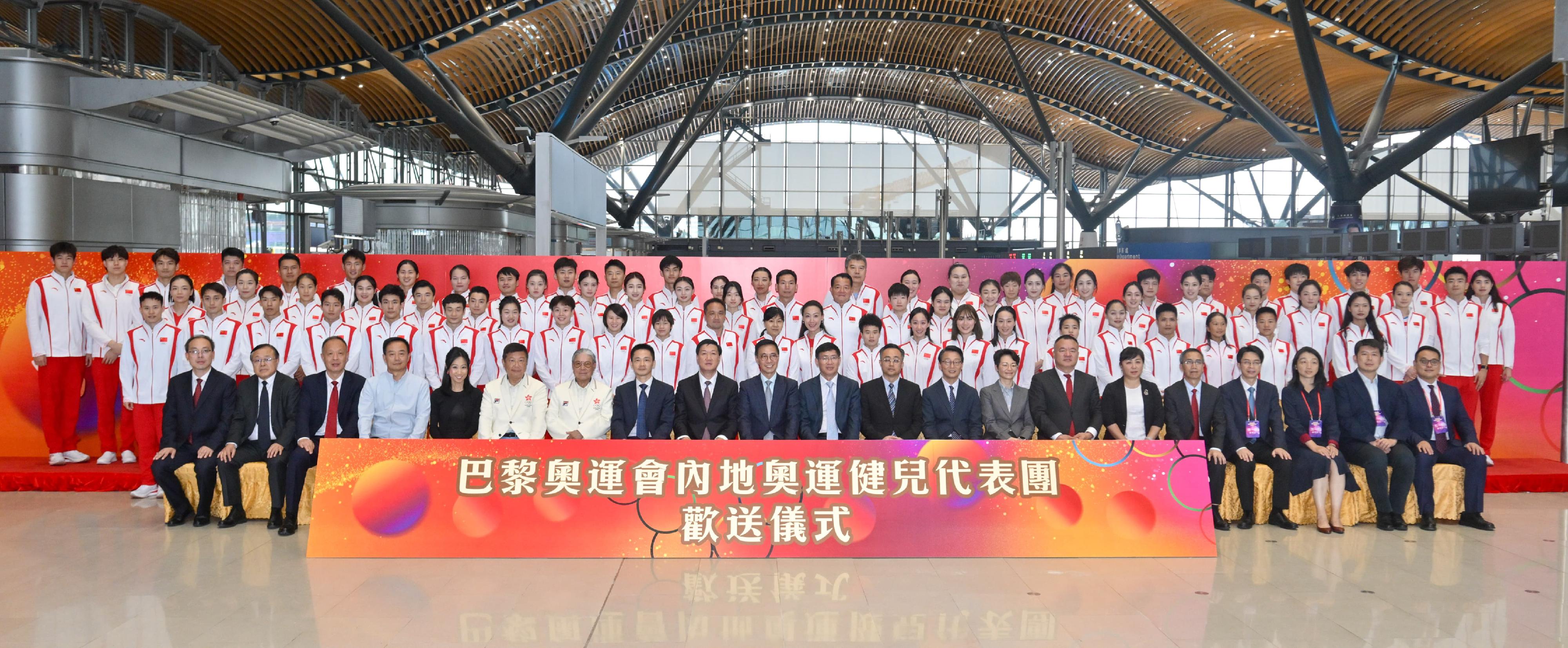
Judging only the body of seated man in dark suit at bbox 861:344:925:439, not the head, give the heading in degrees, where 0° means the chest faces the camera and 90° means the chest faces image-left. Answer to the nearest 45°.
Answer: approximately 0°

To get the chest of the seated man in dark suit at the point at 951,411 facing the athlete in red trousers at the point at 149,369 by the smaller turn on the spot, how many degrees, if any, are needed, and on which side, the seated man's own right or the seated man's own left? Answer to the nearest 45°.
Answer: approximately 90° to the seated man's own right

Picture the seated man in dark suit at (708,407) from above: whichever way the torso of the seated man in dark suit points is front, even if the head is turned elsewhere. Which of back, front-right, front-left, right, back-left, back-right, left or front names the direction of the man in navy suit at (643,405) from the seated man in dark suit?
right

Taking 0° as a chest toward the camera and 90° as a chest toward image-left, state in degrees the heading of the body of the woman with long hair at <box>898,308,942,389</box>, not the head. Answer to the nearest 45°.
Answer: approximately 0°

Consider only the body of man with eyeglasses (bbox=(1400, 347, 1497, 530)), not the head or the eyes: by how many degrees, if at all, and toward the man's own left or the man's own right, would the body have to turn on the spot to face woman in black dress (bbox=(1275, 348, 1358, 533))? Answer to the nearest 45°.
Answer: approximately 45° to the man's own right

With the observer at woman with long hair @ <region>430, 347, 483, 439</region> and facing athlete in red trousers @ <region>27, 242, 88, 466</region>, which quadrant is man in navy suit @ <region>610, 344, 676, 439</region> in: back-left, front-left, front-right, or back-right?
back-right
